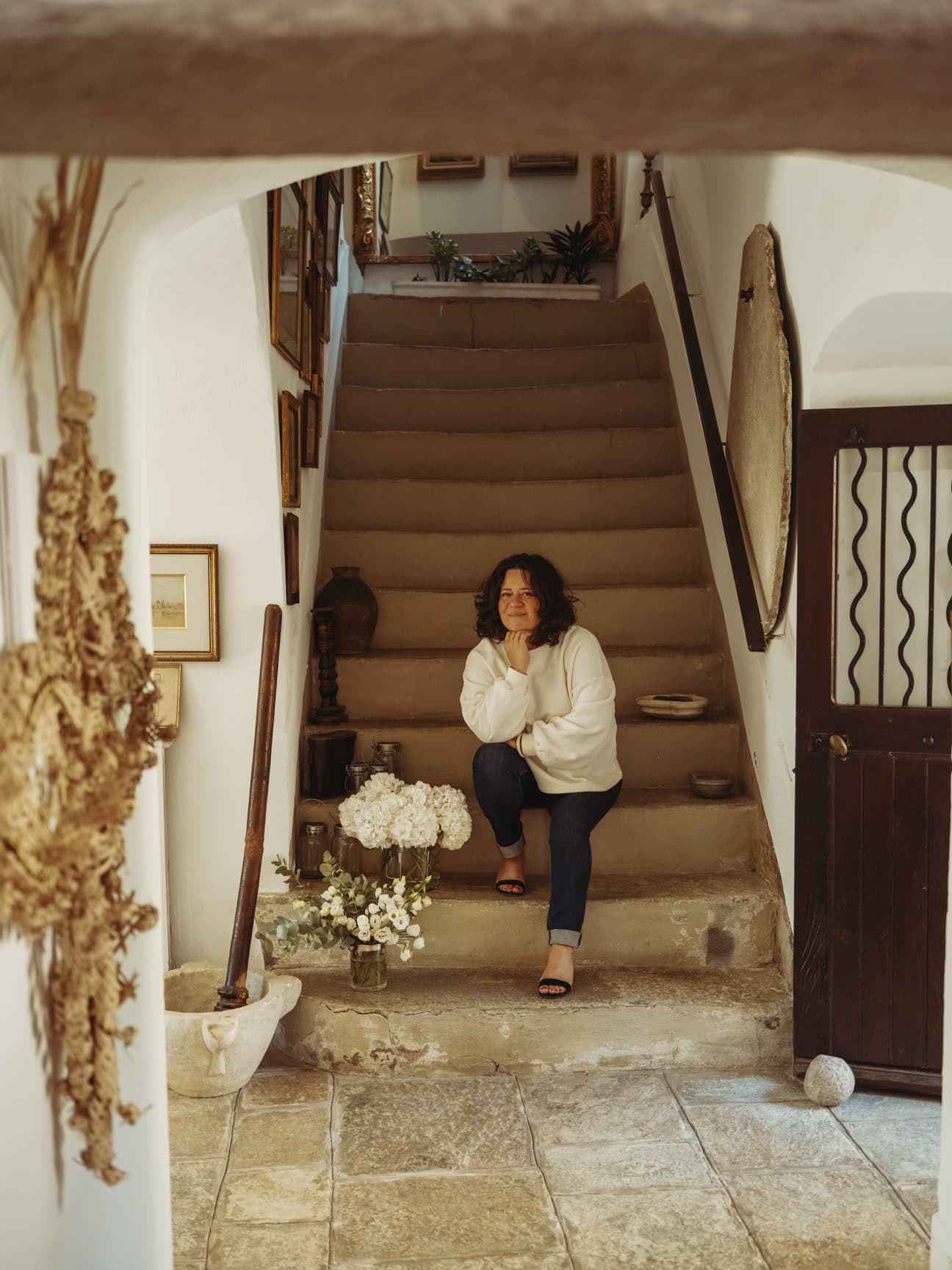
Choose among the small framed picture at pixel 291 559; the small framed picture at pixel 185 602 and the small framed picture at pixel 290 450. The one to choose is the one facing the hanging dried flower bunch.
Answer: the small framed picture at pixel 185 602

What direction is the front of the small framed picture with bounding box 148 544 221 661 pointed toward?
toward the camera

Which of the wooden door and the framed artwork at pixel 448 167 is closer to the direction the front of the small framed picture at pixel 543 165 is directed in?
the wooden door

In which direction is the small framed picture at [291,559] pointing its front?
to the viewer's right

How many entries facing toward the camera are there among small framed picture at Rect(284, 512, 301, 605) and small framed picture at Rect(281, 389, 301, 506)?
0

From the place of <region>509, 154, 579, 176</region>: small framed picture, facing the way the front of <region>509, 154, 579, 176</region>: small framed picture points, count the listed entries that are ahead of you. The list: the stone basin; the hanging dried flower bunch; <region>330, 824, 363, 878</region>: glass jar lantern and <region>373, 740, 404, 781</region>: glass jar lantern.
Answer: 4

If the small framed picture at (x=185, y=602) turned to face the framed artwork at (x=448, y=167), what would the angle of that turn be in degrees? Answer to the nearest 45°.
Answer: approximately 135° to its left

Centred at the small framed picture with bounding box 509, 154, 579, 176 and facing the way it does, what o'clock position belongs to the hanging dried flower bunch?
The hanging dried flower bunch is roughly at 12 o'clock from the small framed picture.

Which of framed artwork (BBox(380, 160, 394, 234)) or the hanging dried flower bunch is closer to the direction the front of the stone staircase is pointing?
the hanging dried flower bunch

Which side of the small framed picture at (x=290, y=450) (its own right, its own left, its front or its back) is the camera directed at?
right

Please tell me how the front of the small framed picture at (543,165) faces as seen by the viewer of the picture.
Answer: facing the viewer

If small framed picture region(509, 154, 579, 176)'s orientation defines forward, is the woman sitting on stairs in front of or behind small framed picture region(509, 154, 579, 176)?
in front
